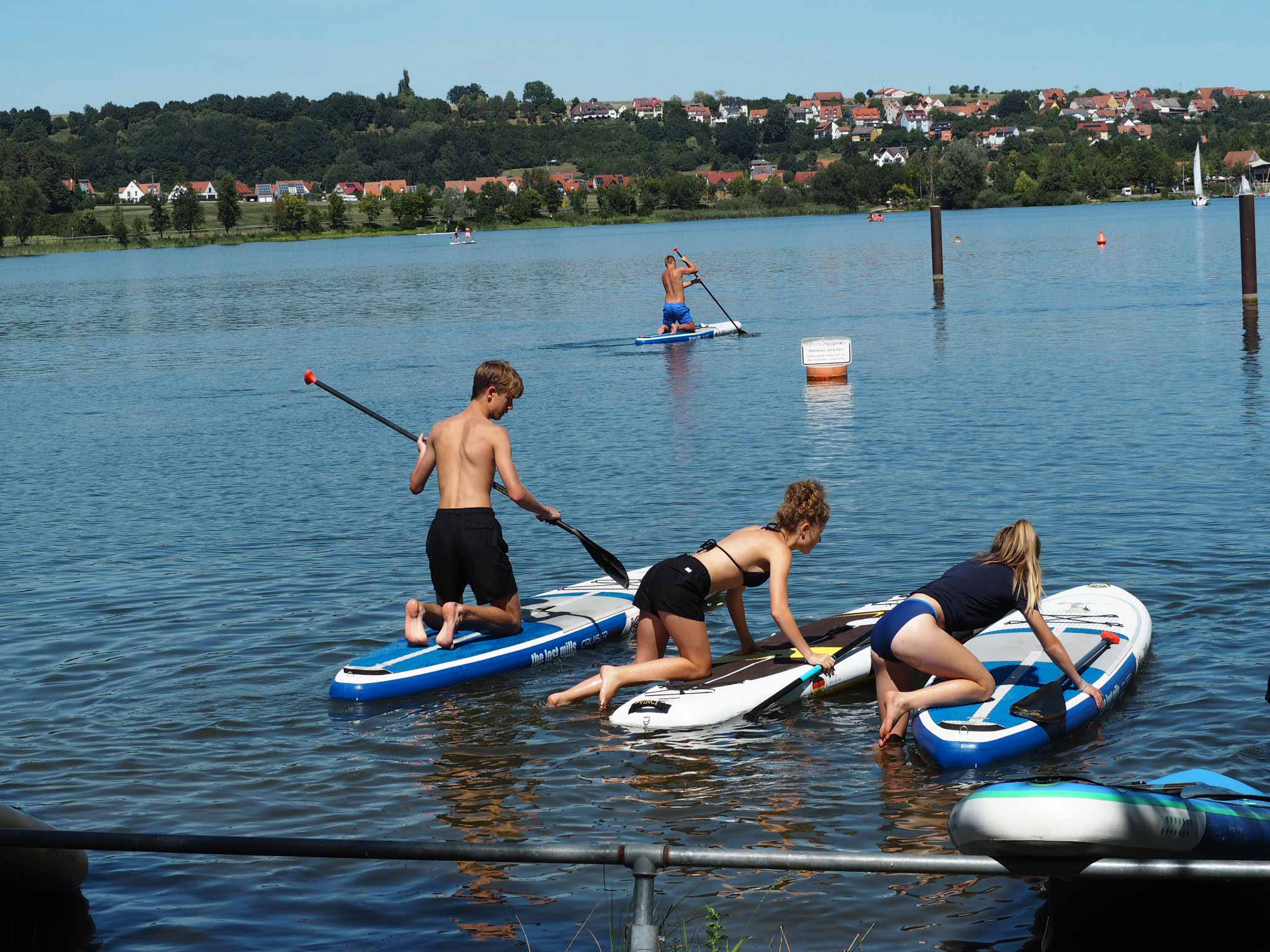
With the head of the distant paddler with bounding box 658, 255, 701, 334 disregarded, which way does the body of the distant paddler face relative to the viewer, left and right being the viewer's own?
facing away from the viewer and to the right of the viewer

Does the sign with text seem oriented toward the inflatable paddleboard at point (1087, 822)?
yes

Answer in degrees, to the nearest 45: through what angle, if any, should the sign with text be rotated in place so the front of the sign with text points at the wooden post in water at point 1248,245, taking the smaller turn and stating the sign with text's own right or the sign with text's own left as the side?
approximately 135° to the sign with text's own left

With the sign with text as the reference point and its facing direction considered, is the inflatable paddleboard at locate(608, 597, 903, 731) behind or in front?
in front

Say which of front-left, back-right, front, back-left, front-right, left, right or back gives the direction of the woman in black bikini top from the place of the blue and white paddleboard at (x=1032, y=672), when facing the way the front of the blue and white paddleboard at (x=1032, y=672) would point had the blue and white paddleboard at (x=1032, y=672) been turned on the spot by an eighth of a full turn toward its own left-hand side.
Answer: left

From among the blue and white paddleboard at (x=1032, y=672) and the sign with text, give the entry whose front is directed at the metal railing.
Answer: the sign with text

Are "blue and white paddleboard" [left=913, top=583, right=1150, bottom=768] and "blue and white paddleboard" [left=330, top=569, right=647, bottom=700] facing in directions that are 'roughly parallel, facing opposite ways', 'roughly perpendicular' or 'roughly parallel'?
roughly parallel

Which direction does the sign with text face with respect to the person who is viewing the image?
facing the viewer

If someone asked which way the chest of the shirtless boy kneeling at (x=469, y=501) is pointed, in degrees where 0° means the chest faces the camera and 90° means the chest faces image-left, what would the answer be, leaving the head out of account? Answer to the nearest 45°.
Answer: approximately 225°

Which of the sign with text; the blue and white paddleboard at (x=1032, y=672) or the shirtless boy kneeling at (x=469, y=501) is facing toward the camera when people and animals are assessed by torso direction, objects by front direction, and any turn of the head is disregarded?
the sign with text

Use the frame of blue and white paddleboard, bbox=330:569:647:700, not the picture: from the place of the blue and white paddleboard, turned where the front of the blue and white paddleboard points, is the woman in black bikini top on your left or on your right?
on your right

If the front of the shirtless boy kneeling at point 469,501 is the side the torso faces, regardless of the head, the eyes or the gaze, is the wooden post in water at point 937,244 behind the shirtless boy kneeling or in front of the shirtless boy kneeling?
in front

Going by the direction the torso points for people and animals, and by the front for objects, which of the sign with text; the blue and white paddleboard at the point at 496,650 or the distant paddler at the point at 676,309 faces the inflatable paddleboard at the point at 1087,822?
the sign with text

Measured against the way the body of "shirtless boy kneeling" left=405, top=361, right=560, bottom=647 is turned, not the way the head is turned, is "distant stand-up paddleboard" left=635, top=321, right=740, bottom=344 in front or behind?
in front

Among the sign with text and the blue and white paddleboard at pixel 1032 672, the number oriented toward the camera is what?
1

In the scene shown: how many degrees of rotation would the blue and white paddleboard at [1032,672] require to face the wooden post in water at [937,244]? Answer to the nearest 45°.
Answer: approximately 45° to its left

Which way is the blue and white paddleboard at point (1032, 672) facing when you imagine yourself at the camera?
facing away from the viewer and to the right of the viewer

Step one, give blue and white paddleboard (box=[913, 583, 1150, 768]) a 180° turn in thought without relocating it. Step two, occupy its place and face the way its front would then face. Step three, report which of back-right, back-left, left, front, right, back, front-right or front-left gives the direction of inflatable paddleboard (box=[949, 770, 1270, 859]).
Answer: front-left
